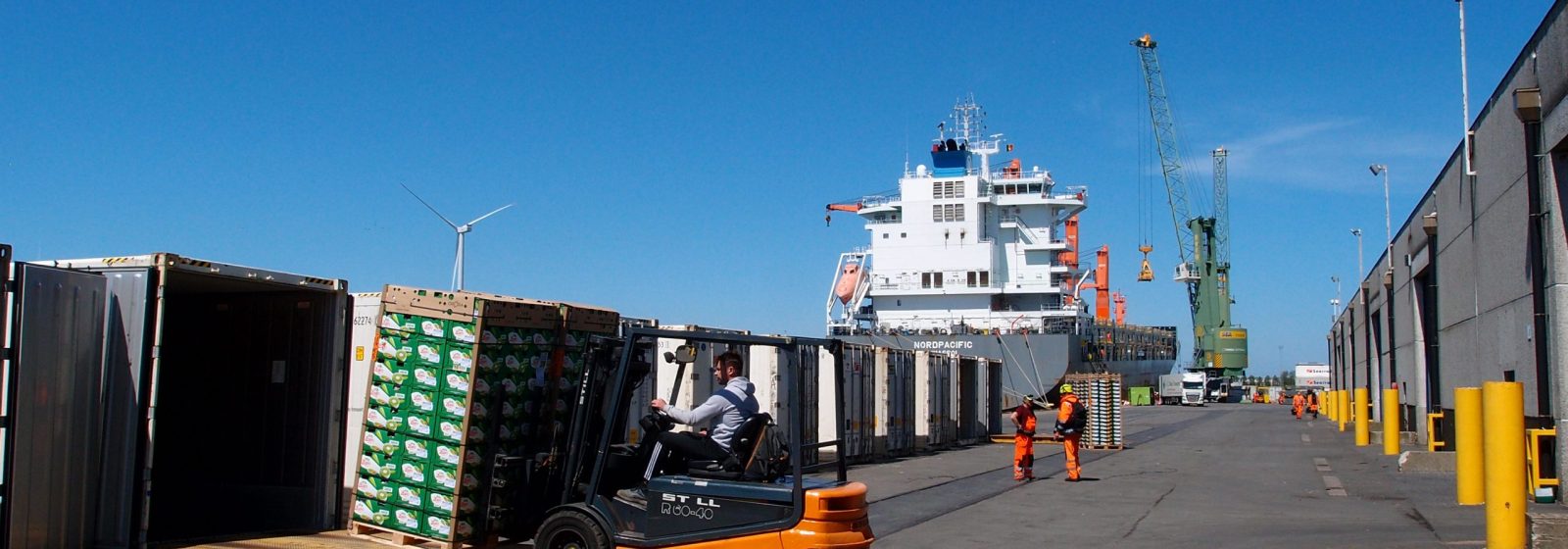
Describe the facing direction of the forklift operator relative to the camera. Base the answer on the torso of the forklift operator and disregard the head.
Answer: to the viewer's left

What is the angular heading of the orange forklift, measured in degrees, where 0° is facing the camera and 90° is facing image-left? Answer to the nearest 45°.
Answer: approximately 90°

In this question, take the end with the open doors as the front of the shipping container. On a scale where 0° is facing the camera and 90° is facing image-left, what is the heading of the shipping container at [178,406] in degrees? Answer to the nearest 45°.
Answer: approximately 315°

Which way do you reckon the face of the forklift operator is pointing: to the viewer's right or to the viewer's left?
to the viewer's left

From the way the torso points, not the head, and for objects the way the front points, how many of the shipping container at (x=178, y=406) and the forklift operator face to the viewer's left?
1

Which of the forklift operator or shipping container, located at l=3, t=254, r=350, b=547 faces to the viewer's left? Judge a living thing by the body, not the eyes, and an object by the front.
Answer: the forklift operator

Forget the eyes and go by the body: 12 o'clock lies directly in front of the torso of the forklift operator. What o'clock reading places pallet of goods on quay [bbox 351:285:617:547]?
The pallet of goods on quay is roughly at 1 o'clock from the forklift operator.

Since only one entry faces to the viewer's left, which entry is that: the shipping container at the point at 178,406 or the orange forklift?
the orange forklift

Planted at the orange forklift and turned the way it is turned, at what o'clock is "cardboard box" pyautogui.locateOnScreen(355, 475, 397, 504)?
The cardboard box is roughly at 1 o'clock from the orange forklift.

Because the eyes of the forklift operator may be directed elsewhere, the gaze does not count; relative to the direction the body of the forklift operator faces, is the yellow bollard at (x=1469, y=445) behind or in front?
behind

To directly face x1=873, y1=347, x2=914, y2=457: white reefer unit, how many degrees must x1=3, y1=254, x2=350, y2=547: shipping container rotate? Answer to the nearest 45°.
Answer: approximately 90° to its left

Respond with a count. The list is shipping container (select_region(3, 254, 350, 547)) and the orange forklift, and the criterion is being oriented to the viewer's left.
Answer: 1
